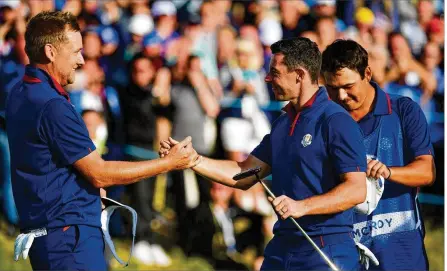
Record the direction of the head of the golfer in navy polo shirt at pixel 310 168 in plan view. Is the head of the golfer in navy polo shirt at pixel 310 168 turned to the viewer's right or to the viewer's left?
to the viewer's left

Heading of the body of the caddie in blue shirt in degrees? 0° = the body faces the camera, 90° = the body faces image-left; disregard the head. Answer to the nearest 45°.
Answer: approximately 45°

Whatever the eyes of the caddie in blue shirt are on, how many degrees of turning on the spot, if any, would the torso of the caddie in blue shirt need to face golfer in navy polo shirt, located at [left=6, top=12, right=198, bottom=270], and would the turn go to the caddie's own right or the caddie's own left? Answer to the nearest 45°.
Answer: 0° — they already face them

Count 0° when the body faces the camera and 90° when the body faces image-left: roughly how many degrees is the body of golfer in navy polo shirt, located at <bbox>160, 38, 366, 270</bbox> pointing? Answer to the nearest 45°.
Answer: approximately 45°

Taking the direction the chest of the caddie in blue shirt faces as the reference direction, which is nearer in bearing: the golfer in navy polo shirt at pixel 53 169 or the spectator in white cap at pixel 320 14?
the golfer in navy polo shirt

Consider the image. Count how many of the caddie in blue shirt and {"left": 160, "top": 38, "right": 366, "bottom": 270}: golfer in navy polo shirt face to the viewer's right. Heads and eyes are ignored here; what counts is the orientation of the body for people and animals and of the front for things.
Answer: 0

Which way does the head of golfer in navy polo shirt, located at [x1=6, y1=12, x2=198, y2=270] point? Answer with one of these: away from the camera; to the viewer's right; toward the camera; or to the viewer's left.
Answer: to the viewer's right

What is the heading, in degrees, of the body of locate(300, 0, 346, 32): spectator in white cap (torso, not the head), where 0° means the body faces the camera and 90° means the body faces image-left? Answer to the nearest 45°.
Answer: approximately 0°

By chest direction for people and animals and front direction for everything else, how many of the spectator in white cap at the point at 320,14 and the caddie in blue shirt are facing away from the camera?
0

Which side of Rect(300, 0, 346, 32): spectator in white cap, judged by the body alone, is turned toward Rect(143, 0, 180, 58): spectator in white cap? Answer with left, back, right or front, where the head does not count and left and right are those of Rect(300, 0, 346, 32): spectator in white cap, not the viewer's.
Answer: right

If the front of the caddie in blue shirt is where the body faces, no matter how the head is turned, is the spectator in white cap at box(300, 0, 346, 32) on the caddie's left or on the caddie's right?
on the caddie's right
